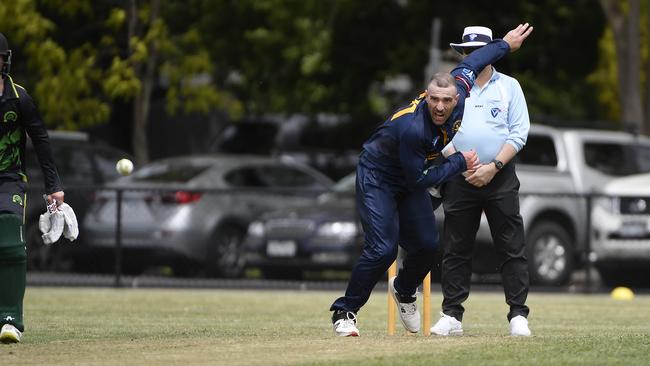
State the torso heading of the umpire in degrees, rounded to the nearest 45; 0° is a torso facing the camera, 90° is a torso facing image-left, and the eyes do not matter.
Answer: approximately 45°

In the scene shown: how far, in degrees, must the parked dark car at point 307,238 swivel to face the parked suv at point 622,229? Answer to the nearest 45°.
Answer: approximately 135° to its left

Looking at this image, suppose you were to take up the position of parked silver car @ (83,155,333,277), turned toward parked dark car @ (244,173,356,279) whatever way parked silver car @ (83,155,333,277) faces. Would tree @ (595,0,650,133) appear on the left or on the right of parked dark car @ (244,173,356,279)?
left

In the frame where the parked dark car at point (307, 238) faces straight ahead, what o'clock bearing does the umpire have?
The umpire is roughly at 10 o'clock from the parked dark car.

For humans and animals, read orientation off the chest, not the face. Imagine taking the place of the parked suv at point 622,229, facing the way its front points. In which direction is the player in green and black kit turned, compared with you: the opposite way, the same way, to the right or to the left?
to the left

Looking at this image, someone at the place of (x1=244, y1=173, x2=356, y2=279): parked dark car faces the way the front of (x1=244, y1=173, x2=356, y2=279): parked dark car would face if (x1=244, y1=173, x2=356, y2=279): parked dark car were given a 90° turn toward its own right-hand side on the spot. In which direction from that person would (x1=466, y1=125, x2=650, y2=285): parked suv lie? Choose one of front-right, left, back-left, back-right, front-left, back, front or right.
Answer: back-right

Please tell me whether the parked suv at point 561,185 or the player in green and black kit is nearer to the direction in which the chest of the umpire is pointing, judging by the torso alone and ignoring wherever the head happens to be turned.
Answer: the player in green and black kit
